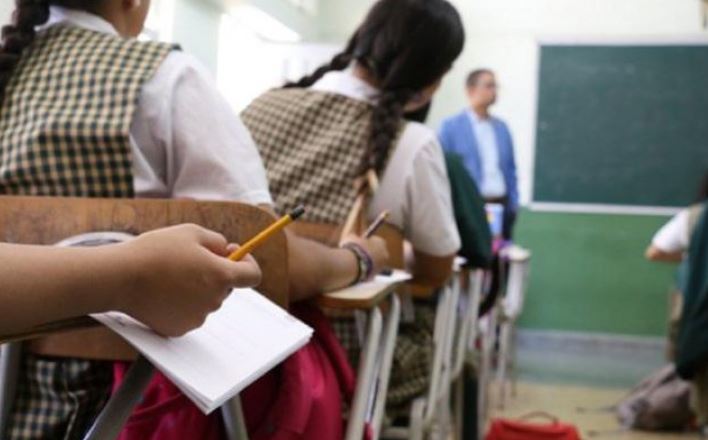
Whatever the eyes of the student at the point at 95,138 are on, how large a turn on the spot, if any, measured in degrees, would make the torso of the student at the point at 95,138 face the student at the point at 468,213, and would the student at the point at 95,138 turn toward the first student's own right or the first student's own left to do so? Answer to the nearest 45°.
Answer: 0° — they already face them

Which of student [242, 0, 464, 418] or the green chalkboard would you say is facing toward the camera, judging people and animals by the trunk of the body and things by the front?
the green chalkboard

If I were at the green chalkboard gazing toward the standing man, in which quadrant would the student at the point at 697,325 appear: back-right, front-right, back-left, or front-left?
front-left

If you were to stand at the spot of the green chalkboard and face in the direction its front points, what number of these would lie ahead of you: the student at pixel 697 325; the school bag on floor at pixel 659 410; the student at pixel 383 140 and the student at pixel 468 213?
4

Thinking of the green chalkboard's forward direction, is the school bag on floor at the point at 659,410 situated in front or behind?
in front

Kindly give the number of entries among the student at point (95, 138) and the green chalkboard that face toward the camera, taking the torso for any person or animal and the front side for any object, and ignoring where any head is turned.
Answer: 1

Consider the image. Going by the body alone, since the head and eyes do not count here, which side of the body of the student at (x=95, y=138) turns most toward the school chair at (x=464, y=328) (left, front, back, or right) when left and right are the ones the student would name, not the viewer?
front

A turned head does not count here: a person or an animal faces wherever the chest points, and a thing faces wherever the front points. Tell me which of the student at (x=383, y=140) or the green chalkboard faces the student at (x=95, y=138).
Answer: the green chalkboard

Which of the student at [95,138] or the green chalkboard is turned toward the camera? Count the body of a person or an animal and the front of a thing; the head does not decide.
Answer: the green chalkboard

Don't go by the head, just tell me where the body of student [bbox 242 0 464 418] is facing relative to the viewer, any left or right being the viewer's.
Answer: facing away from the viewer and to the right of the viewer

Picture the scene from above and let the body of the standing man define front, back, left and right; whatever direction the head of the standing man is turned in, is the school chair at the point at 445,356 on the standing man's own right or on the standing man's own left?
on the standing man's own right

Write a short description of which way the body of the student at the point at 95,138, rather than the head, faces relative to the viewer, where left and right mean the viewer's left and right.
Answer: facing away from the viewer and to the right of the viewer

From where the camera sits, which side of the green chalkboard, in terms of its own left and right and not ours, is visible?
front

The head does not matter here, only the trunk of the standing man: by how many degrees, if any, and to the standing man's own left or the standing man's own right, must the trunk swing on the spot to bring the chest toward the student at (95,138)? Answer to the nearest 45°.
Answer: approximately 45° to the standing man's own right

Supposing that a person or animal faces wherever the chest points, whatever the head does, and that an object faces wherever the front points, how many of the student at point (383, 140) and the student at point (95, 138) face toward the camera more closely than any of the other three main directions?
0

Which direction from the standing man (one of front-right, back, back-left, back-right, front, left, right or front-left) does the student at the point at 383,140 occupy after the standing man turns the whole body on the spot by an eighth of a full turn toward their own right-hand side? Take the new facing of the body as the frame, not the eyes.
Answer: front

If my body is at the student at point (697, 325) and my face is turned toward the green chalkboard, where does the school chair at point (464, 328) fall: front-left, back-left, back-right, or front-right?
back-left

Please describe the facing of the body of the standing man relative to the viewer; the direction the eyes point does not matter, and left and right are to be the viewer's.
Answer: facing the viewer and to the right of the viewer

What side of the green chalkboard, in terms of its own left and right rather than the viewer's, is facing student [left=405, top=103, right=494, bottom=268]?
front
